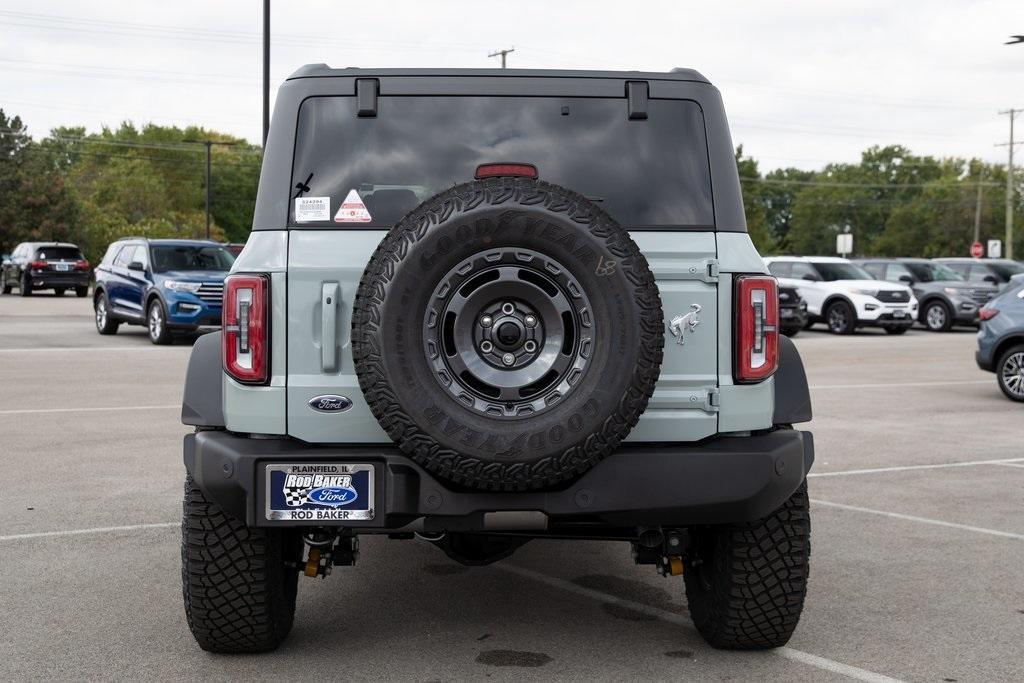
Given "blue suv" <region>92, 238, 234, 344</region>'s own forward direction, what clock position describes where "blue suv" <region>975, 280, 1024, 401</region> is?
"blue suv" <region>975, 280, 1024, 401</region> is roughly at 12 o'clock from "blue suv" <region>92, 238, 234, 344</region>.

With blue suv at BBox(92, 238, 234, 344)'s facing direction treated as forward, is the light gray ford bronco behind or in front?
in front

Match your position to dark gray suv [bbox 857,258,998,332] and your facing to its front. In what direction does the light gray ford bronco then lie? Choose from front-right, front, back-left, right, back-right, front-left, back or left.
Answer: front-right

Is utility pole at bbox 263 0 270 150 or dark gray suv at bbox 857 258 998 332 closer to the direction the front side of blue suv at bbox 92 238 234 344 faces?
the dark gray suv

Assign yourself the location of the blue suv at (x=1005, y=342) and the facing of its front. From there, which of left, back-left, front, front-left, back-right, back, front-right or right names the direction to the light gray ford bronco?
right

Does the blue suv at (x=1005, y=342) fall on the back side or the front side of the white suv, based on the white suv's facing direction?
on the front side

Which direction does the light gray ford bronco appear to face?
away from the camera

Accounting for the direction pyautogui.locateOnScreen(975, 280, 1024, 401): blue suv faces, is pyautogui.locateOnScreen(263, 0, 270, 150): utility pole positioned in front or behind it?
behind

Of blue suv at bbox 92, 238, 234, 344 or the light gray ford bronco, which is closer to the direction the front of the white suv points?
the light gray ford bronco

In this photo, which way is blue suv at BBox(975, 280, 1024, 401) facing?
to the viewer's right

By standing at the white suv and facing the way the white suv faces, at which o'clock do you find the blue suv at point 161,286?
The blue suv is roughly at 3 o'clock from the white suv.

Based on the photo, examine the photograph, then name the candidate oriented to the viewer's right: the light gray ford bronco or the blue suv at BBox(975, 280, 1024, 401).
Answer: the blue suv

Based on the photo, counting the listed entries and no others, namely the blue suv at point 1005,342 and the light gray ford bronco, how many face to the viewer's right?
1

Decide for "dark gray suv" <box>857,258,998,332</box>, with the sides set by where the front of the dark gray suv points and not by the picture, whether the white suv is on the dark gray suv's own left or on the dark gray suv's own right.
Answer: on the dark gray suv's own right
